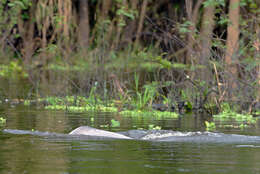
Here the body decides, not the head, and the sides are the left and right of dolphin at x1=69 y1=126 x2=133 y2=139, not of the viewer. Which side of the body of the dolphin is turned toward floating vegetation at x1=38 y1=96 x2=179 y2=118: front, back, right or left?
right

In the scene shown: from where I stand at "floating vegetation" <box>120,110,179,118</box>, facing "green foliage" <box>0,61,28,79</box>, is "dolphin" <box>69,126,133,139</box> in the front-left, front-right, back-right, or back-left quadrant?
back-left

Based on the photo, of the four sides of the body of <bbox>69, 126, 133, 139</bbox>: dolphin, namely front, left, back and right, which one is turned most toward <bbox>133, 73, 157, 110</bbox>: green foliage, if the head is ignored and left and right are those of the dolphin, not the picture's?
right

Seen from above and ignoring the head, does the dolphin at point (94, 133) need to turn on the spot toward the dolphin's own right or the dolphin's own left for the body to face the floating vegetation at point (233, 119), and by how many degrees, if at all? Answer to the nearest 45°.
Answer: approximately 135° to the dolphin's own right

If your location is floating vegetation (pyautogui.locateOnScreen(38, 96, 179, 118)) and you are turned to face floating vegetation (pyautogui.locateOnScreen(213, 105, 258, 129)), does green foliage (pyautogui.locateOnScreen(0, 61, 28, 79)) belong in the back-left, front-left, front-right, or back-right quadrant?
back-left

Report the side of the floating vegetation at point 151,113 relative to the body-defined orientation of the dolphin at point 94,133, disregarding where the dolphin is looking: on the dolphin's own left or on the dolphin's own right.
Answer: on the dolphin's own right
